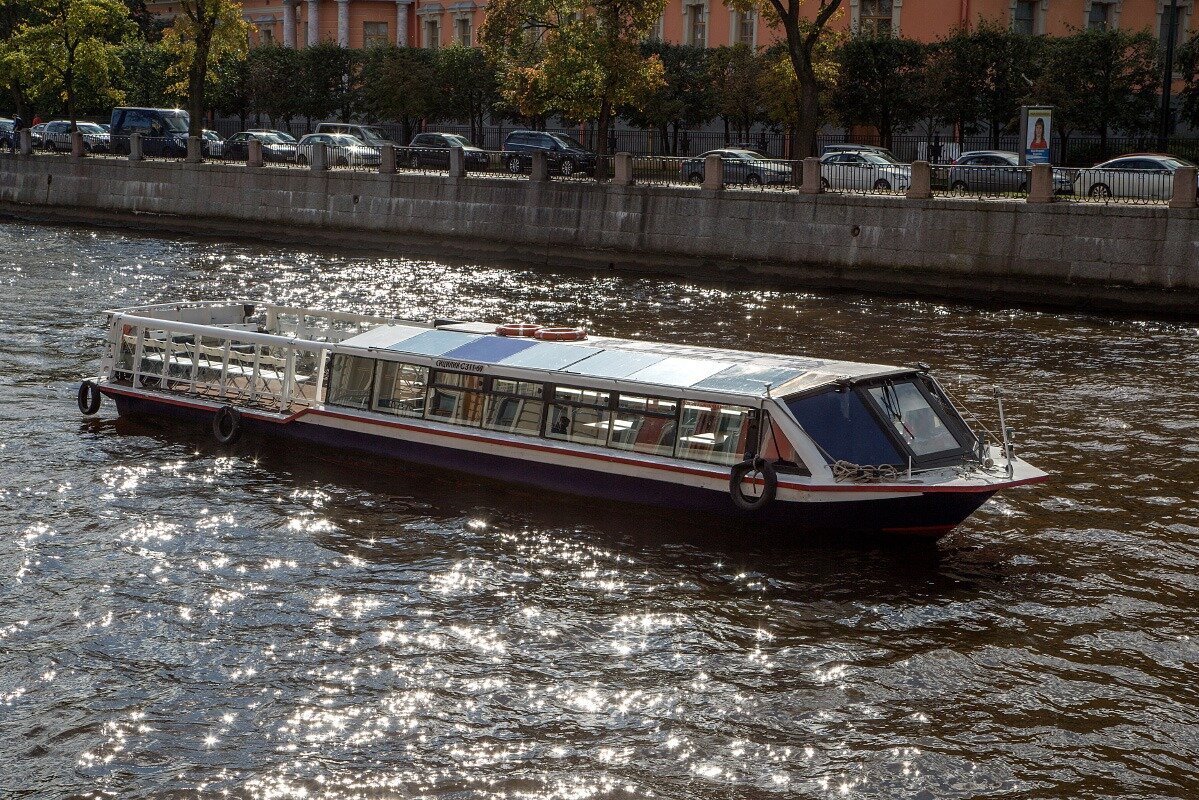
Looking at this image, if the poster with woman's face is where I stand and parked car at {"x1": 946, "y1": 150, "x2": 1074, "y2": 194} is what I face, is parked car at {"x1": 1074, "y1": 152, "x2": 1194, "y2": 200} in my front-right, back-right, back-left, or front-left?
front-left

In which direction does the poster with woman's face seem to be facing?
toward the camera

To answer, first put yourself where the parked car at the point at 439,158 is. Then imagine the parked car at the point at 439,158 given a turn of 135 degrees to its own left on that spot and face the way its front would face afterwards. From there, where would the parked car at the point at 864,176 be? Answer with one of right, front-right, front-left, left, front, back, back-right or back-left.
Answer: back-right

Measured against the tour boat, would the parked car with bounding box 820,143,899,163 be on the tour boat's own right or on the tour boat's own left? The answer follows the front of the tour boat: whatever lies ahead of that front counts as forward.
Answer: on the tour boat's own left

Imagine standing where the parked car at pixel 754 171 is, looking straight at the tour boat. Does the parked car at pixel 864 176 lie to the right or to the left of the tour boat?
left

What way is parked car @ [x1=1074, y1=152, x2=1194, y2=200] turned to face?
to the viewer's right

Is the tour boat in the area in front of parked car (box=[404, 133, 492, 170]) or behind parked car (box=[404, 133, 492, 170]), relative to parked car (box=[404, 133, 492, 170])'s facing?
in front

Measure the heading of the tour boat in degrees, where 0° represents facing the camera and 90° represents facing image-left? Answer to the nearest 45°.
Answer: approximately 315°

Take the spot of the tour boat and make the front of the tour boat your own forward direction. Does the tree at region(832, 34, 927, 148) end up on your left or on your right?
on your left
